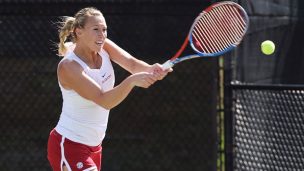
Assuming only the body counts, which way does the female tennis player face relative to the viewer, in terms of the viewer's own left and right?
facing the viewer and to the right of the viewer

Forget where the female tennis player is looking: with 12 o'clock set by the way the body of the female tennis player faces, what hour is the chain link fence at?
The chain link fence is roughly at 8 o'clock from the female tennis player.

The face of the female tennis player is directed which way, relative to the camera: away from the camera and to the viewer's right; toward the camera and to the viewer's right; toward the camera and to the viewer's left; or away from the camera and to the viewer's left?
toward the camera and to the viewer's right
